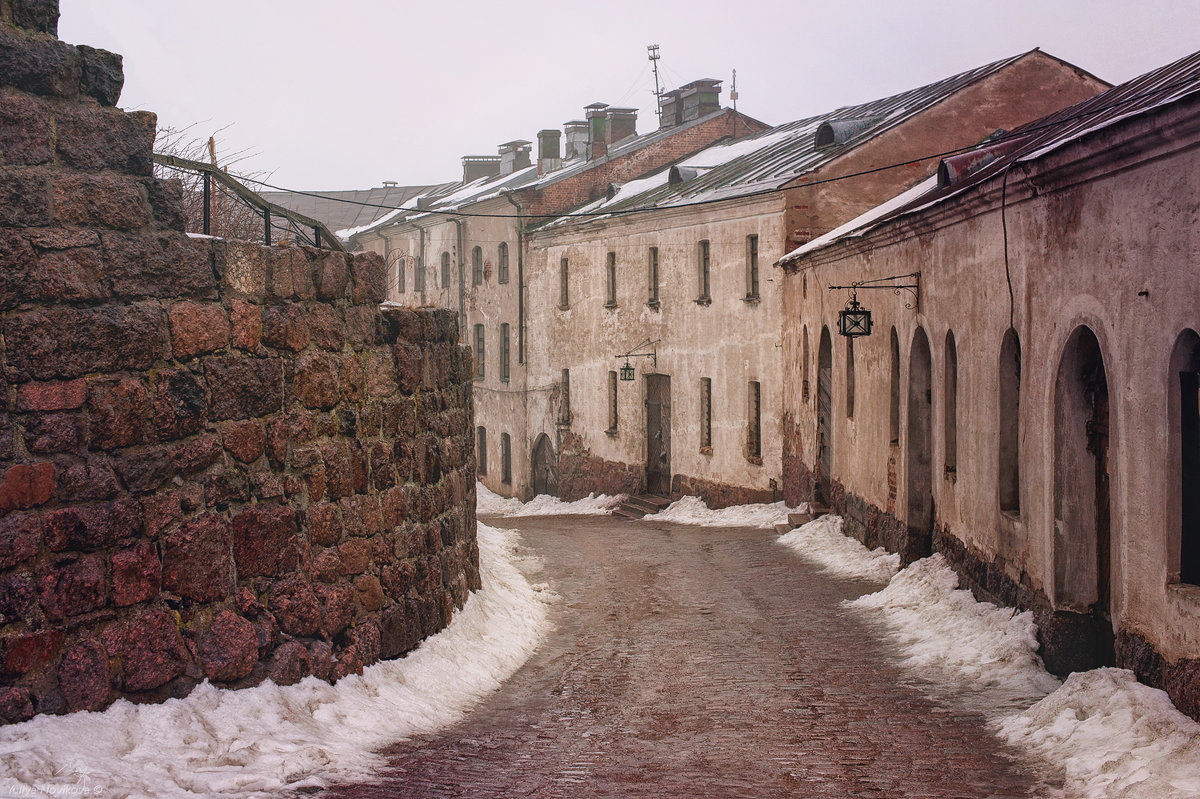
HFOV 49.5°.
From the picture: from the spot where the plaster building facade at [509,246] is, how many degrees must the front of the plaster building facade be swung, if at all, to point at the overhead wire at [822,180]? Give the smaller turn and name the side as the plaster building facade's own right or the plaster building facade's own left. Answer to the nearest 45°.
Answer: approximately 90° to the plaster building facade's own left

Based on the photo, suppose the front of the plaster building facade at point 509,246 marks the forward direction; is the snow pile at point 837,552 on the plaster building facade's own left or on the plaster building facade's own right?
on the plaster building facade's own left

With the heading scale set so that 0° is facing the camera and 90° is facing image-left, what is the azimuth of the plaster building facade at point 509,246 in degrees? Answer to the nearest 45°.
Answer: approximately 45°

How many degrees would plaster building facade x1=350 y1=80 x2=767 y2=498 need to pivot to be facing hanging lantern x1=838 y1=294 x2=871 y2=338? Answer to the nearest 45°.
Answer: approximately 45° to its left

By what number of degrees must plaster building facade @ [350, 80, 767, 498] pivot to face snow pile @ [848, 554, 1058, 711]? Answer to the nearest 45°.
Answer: approximately 45° to its left

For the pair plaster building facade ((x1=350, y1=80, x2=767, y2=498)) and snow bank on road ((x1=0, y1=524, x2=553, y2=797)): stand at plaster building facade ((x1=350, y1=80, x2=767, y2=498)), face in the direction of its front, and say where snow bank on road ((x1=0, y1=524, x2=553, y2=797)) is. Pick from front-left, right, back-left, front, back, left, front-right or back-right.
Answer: front-left
